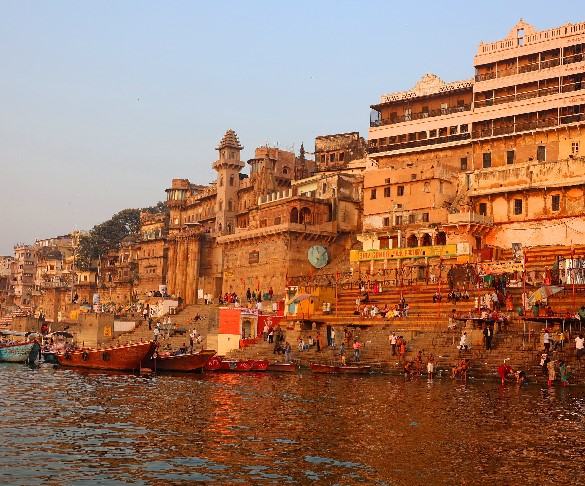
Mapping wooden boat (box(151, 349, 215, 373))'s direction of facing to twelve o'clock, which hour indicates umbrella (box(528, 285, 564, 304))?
The umbrella is roughly at 1 o'clock from the wooden boat.

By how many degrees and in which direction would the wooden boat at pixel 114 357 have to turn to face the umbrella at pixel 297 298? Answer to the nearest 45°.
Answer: approximately 45° to its left

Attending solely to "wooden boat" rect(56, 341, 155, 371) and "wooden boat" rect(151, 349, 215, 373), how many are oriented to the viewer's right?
2

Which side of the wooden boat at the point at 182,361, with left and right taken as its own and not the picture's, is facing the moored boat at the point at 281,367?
front

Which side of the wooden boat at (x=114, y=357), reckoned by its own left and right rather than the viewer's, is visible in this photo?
right
